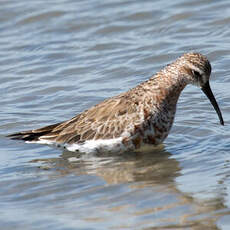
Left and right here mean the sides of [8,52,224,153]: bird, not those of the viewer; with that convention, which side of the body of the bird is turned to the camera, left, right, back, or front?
right
